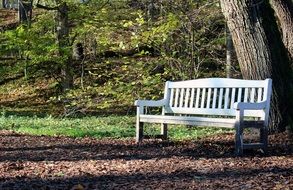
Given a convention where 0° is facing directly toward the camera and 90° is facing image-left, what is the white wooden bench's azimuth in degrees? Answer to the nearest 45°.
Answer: approximately 45°

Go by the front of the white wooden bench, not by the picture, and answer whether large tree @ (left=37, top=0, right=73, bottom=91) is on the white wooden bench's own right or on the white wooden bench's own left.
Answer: on the white wooden bench's own right
